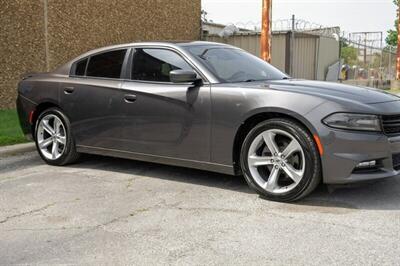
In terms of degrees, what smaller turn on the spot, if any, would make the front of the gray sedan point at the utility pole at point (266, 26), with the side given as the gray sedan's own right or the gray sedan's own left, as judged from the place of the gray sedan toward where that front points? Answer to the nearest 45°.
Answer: approximately 135° to the gray sedan's own left

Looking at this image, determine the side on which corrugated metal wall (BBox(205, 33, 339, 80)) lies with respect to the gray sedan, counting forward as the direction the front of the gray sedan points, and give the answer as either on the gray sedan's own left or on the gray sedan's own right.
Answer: on the gray sedan's own left

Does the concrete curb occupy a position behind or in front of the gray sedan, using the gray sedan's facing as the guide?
behind

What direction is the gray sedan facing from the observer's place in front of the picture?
facing the viewer and to the right of the viewer
